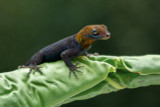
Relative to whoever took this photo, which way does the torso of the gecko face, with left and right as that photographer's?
facing to the right of the viewer
